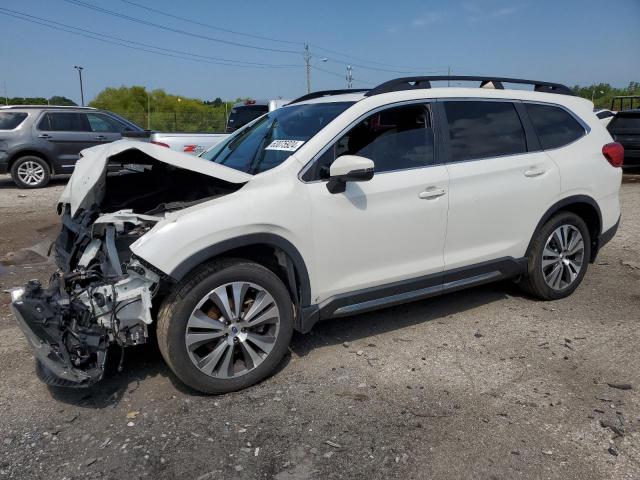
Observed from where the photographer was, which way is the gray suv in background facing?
facing to the right of the viewer

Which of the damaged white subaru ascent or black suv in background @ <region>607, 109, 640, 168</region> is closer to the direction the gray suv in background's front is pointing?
the black suv in background

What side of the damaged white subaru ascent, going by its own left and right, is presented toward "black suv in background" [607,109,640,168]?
back

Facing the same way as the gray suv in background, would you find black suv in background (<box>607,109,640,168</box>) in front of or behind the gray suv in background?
in front

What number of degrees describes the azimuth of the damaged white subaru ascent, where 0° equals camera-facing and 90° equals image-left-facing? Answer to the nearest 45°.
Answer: approximately 45°

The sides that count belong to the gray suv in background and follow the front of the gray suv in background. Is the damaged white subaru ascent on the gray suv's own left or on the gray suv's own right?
on the gray suv's own right

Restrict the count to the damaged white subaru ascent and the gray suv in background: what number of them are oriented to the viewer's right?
1

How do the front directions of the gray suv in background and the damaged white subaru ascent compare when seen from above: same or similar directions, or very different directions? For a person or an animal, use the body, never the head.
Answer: very different directions

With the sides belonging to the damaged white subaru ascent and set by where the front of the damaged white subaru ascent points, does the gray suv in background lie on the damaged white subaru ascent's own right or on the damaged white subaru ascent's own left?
on the damaged white subaru ascent's own right

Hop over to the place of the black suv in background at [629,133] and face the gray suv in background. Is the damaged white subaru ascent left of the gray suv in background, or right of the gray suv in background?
left
